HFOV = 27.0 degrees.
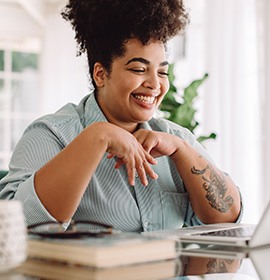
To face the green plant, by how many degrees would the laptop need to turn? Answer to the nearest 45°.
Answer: approximately 45° to its right

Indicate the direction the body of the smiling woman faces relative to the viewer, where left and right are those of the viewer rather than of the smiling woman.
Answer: facing the viewer and to the right of the viewer

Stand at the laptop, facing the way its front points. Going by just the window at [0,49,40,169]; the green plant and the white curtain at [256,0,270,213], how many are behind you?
0

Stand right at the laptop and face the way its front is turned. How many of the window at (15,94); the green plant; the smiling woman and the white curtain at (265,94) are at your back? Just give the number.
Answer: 0

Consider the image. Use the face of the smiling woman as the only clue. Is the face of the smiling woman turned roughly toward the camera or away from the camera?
toward the camera

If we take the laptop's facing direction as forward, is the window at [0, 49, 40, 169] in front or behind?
in front

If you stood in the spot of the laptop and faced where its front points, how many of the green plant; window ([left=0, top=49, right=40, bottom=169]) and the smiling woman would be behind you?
0

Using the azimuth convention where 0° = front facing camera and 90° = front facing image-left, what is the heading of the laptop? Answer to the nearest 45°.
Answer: approximately 135°

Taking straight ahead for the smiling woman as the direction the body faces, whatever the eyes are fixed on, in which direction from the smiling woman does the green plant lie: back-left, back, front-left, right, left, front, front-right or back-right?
back-left

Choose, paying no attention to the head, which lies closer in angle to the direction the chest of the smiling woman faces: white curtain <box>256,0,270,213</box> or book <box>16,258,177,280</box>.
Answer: the book

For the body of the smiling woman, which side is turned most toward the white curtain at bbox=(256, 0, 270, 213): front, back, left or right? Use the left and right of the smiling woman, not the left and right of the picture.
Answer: left

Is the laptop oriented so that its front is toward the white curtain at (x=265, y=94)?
no

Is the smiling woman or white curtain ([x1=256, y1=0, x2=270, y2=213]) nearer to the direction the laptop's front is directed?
the smiling woman

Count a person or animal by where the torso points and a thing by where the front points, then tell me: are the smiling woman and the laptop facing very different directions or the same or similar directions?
very different directions

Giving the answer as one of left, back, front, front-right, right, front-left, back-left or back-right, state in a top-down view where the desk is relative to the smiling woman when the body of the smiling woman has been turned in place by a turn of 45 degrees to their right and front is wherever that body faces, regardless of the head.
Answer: front
